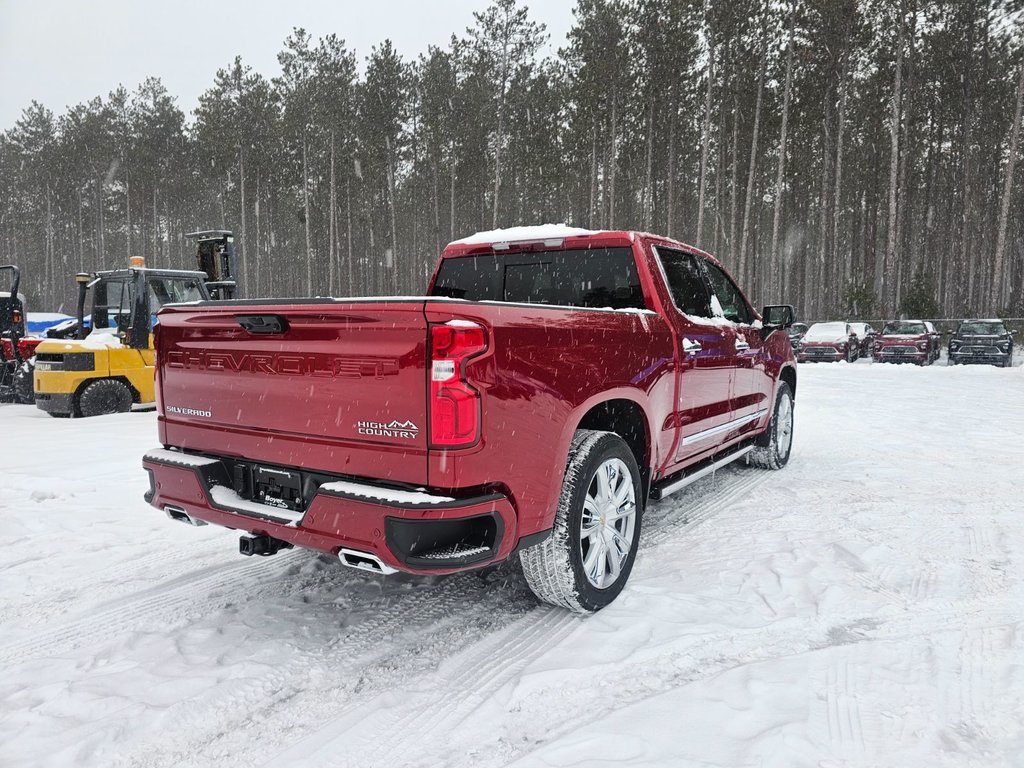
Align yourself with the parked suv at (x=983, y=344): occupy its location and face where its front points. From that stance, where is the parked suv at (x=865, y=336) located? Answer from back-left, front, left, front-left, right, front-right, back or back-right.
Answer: back-right

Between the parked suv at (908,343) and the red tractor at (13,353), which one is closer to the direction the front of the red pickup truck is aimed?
the parked suv

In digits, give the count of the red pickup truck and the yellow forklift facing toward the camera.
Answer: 0

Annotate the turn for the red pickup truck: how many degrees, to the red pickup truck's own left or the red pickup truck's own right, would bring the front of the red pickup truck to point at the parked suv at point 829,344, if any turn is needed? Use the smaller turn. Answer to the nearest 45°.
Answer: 0° — it already faces it

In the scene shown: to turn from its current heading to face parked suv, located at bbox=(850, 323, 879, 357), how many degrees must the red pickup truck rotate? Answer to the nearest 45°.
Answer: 0° — it already faces it

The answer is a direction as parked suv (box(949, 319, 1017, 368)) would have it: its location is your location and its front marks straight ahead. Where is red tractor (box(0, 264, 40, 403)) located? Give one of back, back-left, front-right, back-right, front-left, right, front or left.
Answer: front-right

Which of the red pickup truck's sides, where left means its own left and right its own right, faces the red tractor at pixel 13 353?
left

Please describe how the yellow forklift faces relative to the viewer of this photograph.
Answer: facing away from the viewer and to the right of the viewer

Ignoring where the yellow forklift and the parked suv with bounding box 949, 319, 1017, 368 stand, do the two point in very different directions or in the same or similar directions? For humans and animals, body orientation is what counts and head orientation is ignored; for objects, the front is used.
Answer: very different directions

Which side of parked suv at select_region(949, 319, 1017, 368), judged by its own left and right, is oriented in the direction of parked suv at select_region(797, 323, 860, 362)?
right

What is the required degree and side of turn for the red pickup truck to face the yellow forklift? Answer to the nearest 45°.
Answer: approximately 90° to its left

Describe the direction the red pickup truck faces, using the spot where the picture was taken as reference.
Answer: facing away from the viewer and to the right of the viewer

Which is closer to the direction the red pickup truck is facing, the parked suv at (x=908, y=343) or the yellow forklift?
the parked suv
